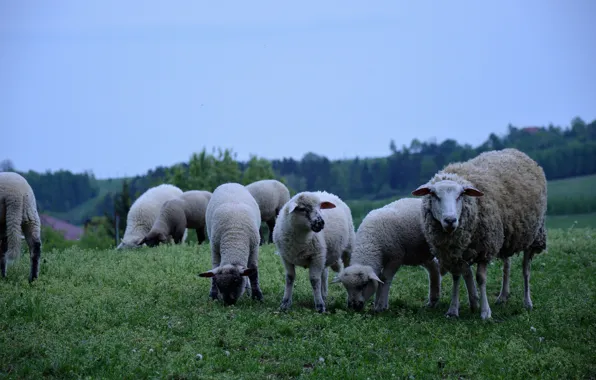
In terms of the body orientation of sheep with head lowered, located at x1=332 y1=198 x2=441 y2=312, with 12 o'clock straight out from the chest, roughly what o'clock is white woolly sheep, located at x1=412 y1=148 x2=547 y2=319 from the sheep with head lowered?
The white woolly sheep is roughly at 8 o'clock from the sheep with head lowered.

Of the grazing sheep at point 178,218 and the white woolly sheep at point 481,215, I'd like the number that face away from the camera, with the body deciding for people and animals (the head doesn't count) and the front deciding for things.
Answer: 0

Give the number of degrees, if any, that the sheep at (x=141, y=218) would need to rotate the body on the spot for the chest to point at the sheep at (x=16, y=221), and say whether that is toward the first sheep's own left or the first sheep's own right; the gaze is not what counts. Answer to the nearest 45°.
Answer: approximately 45° to the first sheep's own left

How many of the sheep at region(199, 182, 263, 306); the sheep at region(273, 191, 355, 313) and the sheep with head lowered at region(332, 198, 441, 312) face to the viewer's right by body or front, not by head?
0

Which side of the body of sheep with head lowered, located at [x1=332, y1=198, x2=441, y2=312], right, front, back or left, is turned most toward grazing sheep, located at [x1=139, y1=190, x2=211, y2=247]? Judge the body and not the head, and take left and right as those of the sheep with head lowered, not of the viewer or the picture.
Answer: right

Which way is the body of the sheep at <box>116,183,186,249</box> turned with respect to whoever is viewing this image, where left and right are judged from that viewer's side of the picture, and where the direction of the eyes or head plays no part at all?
facing the viewer and to the left of the viewer

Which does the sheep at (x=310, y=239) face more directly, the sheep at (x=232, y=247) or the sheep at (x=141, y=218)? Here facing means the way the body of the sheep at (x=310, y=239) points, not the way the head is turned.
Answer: the sheep at (x=232, y=247)

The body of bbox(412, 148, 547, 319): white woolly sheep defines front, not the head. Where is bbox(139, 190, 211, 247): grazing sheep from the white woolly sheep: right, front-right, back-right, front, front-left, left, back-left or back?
right

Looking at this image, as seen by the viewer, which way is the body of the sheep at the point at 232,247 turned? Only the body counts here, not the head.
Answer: toward the camera
